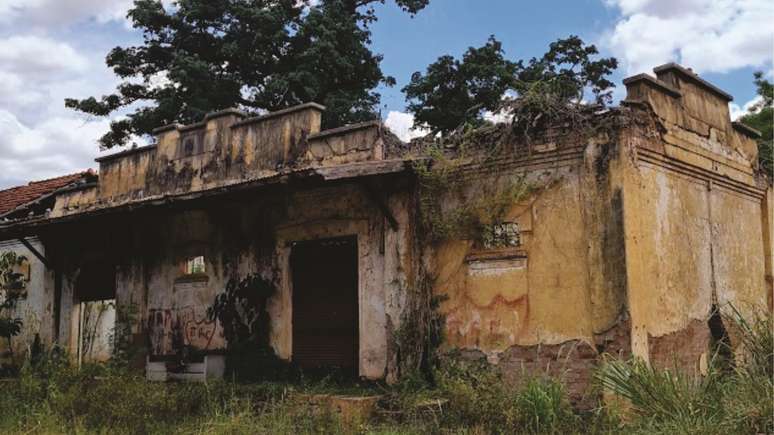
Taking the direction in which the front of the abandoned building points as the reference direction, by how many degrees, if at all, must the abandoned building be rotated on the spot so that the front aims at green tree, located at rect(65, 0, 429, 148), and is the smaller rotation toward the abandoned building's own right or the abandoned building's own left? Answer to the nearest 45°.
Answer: approximately 135° to the abandoned building's own right

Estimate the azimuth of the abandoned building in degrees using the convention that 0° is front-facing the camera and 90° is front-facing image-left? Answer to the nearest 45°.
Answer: approximately 45°

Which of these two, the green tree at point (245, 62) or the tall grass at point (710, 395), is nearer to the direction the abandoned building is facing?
the tall grass

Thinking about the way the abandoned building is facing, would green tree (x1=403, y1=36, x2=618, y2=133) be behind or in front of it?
behind

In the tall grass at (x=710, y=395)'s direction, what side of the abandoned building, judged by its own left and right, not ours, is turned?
left
